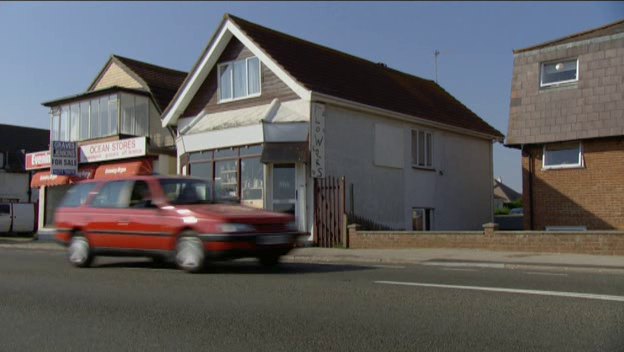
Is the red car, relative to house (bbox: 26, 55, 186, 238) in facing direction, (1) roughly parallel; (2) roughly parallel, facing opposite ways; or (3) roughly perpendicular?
roughly perpendicular

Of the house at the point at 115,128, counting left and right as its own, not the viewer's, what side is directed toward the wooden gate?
left

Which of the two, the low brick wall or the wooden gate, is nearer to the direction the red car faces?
the low brick wall

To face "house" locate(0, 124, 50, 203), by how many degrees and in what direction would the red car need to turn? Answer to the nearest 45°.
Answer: approximately 135° to its left

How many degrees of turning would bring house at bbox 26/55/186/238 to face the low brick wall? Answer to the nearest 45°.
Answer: approximately 90° to its left

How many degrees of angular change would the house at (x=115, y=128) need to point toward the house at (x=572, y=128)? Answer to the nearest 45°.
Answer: approximately 90° to its left

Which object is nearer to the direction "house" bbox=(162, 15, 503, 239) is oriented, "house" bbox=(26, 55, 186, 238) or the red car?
the red car

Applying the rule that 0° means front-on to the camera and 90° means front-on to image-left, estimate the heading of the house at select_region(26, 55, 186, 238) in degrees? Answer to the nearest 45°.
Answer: approximately 45°

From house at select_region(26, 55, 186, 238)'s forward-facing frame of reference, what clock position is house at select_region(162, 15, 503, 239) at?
house at select_region(162, 15, 503, 239) is roughly at 9 o'clock from house at select_region(26, 55, 186, 238).

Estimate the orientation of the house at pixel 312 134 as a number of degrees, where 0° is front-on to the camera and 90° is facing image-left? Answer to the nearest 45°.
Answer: approximately 45°
